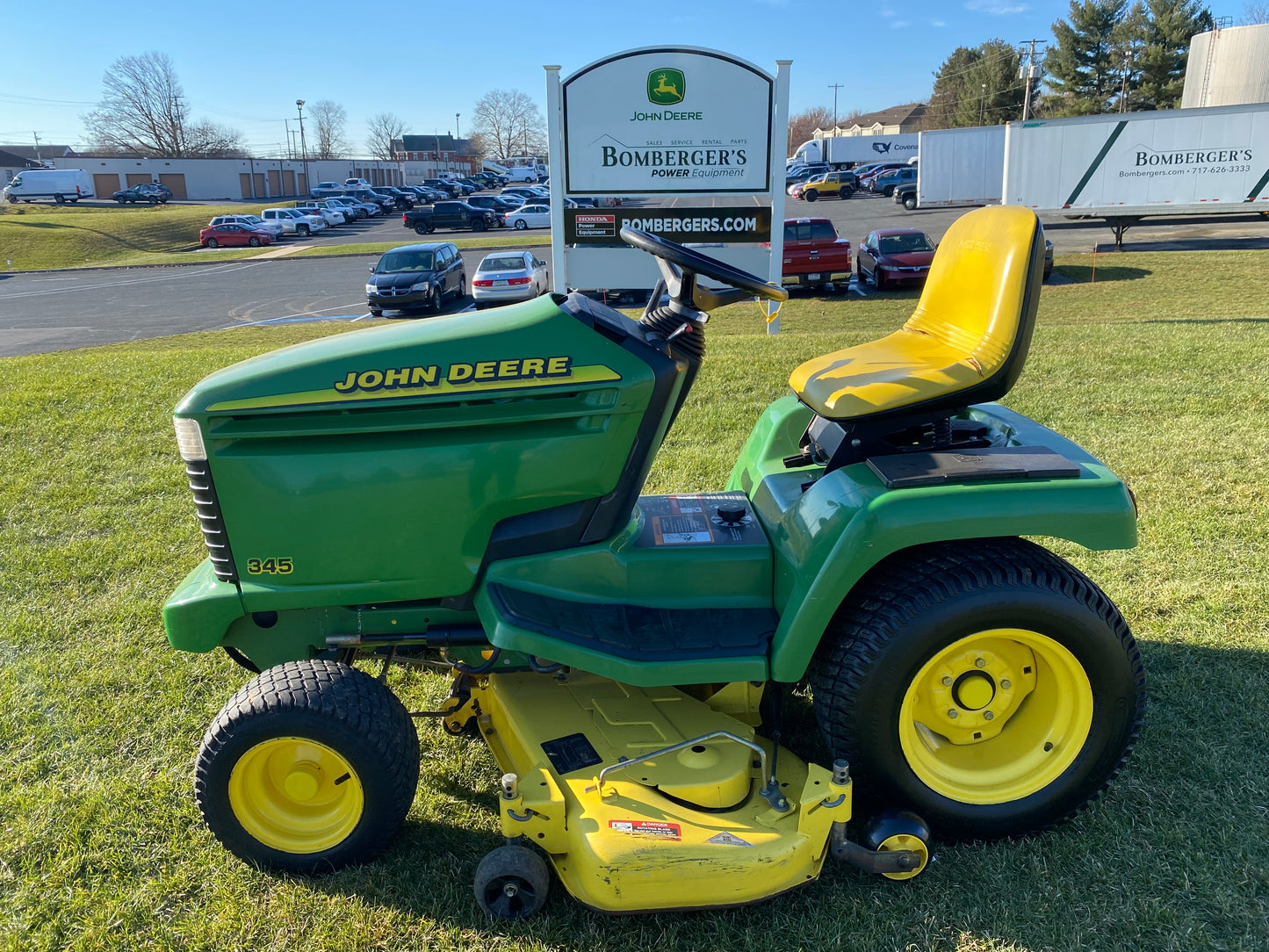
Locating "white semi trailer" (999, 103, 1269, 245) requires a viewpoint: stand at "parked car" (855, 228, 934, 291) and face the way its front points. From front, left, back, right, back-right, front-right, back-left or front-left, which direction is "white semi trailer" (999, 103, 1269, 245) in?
left

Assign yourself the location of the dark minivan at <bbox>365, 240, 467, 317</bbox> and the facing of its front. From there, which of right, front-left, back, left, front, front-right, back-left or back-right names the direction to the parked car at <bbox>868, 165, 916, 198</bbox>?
back

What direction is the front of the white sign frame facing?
toward the camera

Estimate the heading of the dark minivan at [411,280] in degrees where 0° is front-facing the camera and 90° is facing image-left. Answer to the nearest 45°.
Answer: approximately 45°

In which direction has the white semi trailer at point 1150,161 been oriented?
to the viewer's left

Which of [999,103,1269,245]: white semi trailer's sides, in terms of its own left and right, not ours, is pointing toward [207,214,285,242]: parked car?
front

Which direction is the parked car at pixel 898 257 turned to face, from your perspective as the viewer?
facing the viewer and to the right of the viewer

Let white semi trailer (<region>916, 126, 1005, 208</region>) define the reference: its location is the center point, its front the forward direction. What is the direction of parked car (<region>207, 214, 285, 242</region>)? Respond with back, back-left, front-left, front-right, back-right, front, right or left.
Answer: front

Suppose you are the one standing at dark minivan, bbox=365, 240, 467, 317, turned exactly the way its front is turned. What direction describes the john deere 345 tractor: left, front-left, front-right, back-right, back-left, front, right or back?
front-left
